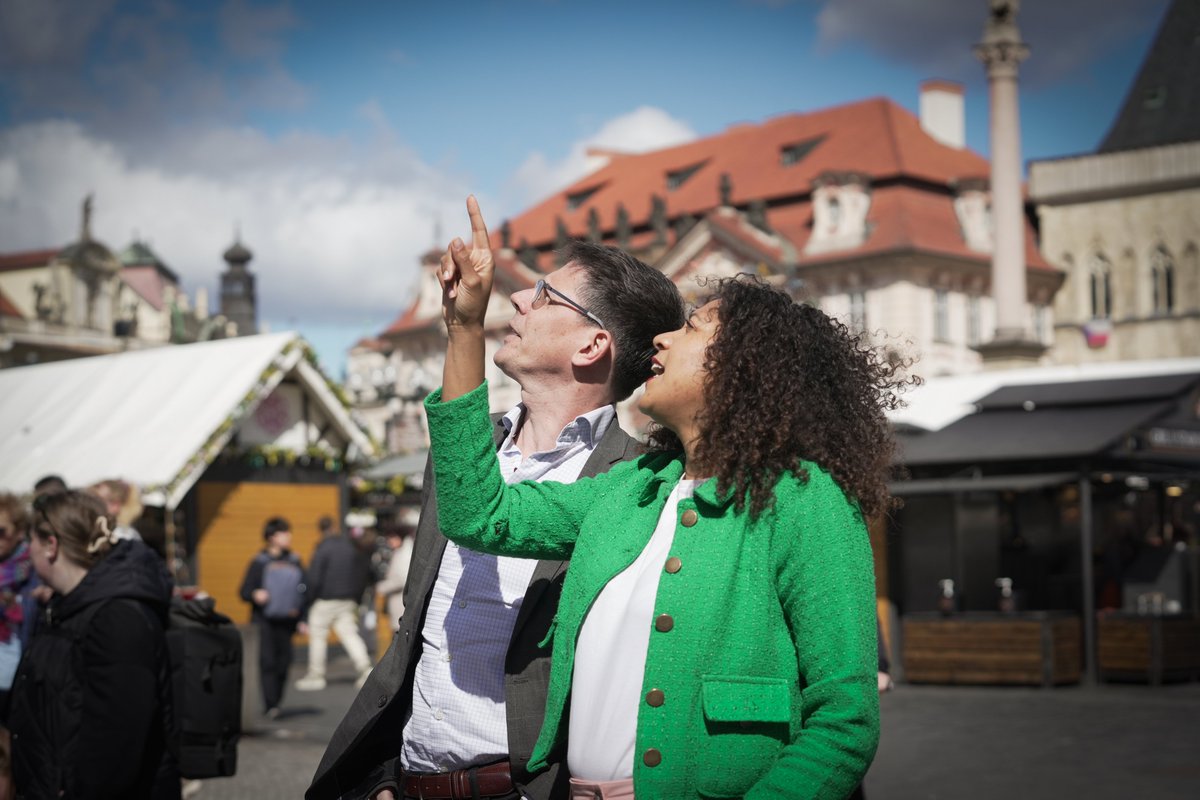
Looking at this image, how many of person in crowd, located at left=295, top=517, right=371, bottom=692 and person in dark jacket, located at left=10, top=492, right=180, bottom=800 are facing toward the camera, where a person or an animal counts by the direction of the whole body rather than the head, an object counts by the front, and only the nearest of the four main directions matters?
0

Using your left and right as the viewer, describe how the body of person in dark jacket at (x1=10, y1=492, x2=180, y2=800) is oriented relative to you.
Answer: facing to the left of the viewer

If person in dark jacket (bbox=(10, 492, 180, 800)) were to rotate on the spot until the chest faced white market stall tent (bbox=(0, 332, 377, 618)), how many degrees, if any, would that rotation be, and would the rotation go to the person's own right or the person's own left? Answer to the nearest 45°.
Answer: approximately 90° to the person's own right

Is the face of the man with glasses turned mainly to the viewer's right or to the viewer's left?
to the viewer's left

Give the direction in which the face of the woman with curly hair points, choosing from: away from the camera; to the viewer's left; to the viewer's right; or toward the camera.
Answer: to the viewer's left

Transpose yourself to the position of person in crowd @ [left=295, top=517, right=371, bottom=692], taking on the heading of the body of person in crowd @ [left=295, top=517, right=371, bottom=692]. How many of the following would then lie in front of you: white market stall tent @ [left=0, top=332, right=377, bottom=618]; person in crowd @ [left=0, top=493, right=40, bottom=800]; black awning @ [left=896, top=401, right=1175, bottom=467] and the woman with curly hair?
1

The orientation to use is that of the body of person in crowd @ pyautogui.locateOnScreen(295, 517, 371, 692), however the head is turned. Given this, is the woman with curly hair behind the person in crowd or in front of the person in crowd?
behind

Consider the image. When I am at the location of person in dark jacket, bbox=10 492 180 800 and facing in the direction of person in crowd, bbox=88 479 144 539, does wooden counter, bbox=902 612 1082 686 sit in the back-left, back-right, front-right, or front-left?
front-right

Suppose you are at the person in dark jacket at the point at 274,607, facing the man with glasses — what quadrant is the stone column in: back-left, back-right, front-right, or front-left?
back-left

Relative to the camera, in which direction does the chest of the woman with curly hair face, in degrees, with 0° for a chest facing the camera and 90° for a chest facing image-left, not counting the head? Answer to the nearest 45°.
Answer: approximately 45°

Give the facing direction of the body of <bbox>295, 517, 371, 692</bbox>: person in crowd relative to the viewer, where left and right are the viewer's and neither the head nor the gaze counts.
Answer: facing away from the viewer and to the left of the viewer

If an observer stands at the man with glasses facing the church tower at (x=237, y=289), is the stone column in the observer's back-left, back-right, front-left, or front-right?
front-right
